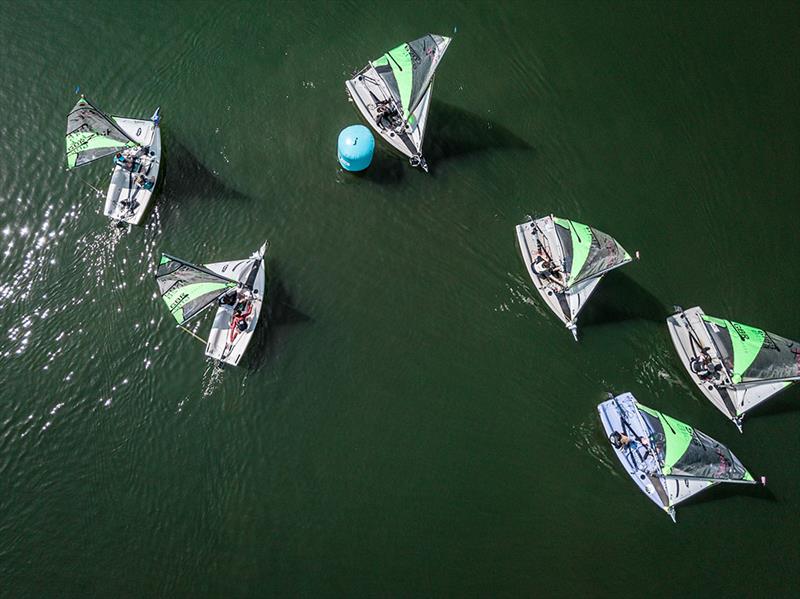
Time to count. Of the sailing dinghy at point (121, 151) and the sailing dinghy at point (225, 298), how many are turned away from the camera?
2

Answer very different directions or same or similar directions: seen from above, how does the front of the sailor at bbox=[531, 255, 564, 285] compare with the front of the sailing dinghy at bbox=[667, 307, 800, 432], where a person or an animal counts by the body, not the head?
same or similar directions

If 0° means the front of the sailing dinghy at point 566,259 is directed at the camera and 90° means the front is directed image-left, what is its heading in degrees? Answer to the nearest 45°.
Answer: approximately 315°

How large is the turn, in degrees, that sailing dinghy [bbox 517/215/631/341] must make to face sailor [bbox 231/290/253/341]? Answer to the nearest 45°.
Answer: approximately 135° to its right

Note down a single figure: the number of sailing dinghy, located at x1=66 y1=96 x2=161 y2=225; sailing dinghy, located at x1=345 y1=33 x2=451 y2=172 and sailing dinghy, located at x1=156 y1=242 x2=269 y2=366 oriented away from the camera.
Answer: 2

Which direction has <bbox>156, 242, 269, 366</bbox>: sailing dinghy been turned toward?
away from the camera

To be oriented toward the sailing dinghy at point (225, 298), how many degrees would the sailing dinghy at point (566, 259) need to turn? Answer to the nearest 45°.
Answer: approximately 135° to its right

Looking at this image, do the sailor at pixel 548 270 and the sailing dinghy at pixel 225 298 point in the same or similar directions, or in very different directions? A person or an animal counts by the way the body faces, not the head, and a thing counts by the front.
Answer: very different directions

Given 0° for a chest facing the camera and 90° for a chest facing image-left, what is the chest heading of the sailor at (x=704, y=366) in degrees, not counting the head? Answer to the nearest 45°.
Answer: approximately 315°

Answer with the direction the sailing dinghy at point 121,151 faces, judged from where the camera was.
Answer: facing away from the viewer
